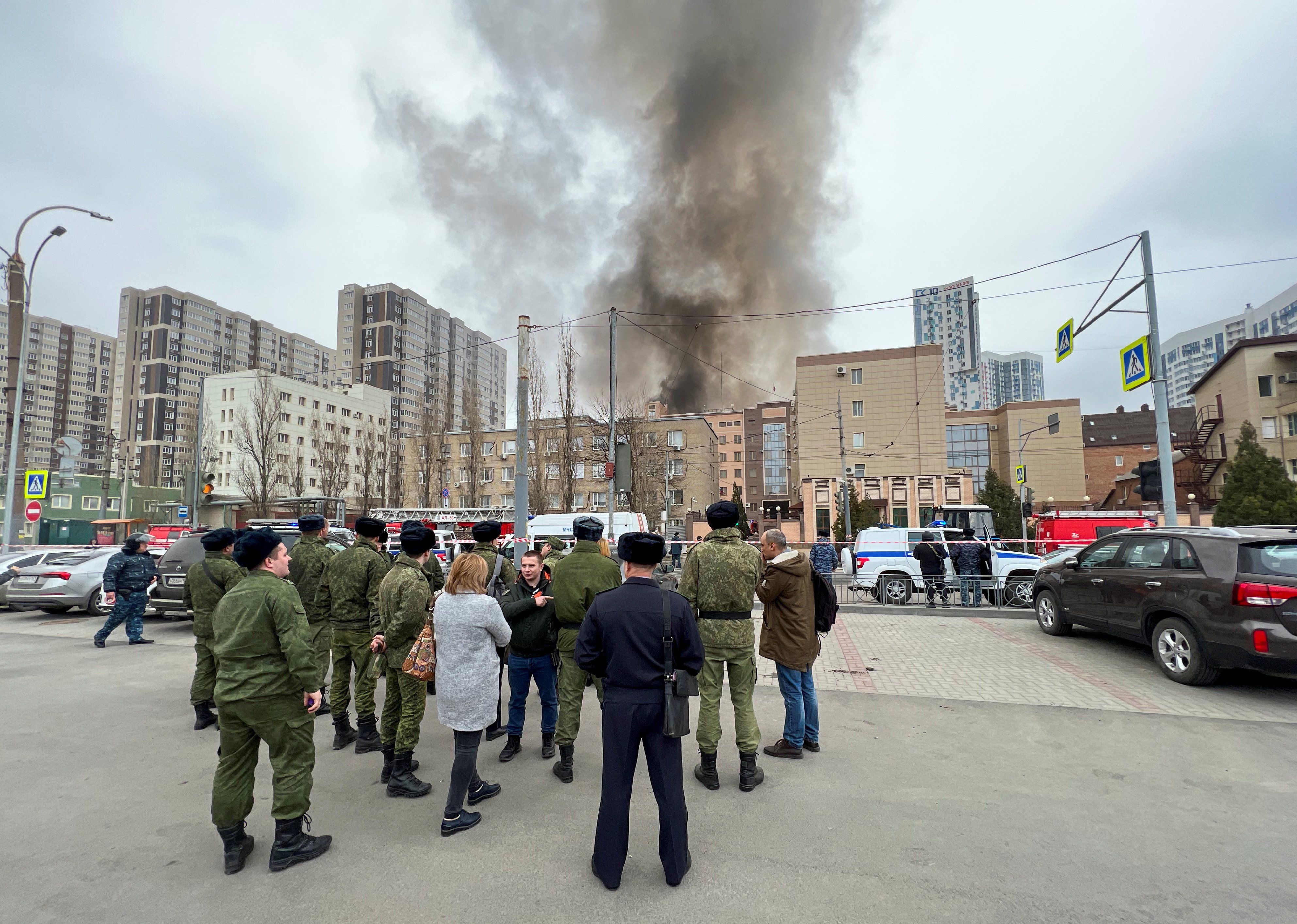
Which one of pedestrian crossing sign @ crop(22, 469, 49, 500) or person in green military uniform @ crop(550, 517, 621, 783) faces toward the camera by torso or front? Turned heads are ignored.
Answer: the pedestrian crossing sign

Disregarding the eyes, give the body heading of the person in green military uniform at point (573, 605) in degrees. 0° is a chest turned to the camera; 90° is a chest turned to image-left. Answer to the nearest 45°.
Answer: approximately 180°

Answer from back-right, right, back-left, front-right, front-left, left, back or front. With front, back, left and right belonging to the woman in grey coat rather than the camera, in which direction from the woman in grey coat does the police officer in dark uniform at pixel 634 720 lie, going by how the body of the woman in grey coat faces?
right

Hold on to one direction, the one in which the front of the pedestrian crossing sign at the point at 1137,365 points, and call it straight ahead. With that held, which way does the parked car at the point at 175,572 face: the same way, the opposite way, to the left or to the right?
to the right

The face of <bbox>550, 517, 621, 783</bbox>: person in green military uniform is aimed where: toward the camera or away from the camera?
away from the camera

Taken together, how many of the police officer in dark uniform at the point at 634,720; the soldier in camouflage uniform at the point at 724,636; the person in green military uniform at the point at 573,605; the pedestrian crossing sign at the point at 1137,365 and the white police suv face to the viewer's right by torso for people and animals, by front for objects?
1

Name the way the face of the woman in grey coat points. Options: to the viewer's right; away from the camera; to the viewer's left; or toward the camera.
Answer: away from the camera

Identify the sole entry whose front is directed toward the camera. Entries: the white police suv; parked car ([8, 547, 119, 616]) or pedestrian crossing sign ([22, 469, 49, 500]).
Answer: the pedestrian crossing sign

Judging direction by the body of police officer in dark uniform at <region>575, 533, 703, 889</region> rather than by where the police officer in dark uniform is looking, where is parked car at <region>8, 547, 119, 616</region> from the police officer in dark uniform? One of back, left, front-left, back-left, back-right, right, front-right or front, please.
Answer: front-left

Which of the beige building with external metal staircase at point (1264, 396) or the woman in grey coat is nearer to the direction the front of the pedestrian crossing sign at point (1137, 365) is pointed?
the woman in grey coat

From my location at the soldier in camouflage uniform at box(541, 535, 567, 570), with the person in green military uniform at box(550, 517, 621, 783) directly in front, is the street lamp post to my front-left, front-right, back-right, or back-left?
back-right

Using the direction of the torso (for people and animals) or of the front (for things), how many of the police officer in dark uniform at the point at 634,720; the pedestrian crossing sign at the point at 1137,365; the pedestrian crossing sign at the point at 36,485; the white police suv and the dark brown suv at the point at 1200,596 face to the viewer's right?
1

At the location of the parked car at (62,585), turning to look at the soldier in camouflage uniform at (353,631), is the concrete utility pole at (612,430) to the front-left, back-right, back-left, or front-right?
front-left

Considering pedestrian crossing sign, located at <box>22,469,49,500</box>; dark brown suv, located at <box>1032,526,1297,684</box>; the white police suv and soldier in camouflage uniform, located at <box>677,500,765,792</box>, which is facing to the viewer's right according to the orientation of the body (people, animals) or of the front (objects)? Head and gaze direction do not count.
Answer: the white police suv

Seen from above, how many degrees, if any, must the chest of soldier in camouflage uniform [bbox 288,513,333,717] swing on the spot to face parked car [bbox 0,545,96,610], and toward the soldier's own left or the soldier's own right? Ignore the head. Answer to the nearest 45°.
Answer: approximately 90° to the soldier's own left

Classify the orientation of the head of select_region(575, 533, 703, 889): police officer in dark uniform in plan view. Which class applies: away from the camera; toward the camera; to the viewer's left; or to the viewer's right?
away from the camera
